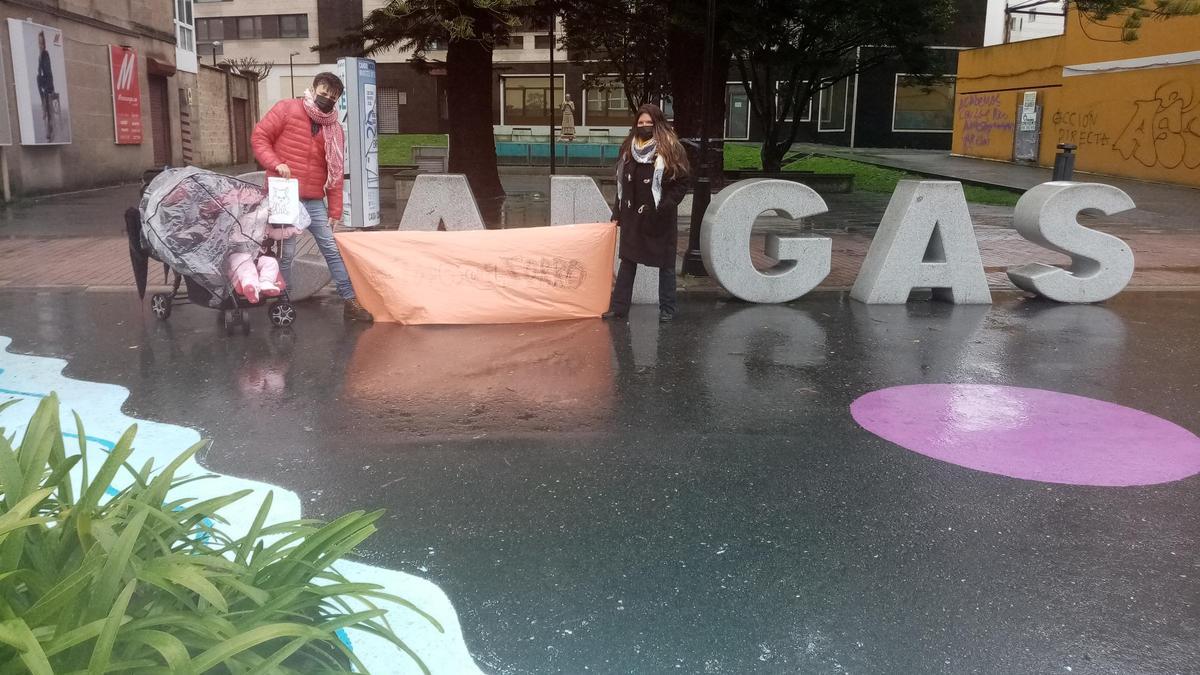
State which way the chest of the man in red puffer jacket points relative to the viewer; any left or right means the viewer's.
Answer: facing the viewer and to the right of the viewer

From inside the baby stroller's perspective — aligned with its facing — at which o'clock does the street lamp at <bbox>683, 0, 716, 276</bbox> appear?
The street lamp is roughly at 10 o'clock from the baby stroller.

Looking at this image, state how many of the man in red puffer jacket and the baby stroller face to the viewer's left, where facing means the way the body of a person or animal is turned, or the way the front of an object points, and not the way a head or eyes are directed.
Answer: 0

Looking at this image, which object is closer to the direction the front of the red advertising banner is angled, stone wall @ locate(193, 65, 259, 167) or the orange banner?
the orange banner

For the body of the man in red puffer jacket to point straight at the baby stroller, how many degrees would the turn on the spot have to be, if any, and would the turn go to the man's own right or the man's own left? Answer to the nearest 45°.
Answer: approximately 90° to the man's own right

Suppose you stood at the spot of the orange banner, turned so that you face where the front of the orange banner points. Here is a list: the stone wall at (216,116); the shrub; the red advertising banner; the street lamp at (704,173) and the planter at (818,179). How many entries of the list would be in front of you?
1

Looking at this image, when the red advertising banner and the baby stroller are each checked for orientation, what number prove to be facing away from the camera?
0

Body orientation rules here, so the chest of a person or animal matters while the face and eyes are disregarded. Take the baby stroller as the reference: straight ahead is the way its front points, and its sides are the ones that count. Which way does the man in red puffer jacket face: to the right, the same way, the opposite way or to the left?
the same way

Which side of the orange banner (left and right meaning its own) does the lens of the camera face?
front

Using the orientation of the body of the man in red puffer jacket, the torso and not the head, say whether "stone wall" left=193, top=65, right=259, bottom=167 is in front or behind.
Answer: behind

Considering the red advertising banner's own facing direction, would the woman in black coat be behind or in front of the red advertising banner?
in front

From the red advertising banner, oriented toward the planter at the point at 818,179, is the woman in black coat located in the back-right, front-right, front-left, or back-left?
front-right

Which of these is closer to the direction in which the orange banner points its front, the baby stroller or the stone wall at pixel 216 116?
the baby stroller

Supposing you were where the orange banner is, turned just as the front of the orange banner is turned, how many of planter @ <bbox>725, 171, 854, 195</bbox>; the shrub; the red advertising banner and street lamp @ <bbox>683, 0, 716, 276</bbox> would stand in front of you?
1

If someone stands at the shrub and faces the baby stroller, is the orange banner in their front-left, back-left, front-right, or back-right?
front-right

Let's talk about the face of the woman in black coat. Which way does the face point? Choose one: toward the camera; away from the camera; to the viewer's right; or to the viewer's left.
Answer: toward the camera

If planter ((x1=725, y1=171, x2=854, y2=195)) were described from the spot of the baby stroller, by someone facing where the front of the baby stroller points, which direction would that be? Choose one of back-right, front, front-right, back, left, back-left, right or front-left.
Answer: left

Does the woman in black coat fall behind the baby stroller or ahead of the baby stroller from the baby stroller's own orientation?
ahead
